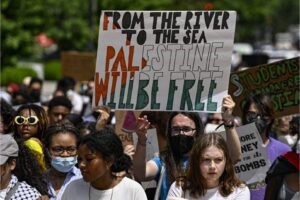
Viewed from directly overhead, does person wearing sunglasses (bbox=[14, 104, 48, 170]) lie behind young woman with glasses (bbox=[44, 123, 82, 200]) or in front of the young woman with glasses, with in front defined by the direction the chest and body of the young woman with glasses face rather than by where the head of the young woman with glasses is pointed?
behind

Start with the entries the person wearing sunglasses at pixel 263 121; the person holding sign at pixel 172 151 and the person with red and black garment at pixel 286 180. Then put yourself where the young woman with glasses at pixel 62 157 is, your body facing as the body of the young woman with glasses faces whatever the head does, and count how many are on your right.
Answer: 0

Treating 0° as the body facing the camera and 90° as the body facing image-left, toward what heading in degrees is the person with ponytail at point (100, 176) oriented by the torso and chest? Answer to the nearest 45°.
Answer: approximately 45°

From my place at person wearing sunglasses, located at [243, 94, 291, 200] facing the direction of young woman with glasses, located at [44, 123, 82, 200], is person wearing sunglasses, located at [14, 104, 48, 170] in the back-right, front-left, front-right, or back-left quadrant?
front-right

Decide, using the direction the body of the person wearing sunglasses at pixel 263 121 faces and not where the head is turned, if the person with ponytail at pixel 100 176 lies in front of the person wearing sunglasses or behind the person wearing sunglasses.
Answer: in front

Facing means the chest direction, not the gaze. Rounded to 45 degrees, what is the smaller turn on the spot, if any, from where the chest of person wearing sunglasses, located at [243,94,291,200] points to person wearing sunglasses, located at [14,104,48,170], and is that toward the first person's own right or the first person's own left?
approximately 45° to the first person's own right

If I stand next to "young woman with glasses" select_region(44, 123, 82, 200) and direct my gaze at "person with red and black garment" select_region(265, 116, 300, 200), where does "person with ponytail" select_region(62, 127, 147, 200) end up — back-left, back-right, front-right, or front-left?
front-right

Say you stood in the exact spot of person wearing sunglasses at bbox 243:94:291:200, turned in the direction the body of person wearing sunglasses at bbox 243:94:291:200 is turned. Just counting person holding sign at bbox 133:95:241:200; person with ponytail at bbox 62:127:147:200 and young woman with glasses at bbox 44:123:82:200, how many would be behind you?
0

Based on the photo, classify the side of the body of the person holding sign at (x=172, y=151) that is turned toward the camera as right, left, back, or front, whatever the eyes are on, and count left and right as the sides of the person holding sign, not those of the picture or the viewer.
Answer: front

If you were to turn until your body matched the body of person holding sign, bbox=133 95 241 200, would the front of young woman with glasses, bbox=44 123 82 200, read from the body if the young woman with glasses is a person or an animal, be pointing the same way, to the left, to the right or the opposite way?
the same way

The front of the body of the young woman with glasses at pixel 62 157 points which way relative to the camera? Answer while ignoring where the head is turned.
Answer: toward the camera

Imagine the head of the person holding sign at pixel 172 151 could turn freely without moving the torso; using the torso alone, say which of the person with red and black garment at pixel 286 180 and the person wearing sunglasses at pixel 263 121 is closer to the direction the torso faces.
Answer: the person with red and black garment

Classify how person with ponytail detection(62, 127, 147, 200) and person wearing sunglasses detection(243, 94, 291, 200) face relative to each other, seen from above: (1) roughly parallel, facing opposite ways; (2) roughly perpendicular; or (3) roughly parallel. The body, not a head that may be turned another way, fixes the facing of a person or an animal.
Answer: roughly parallel
